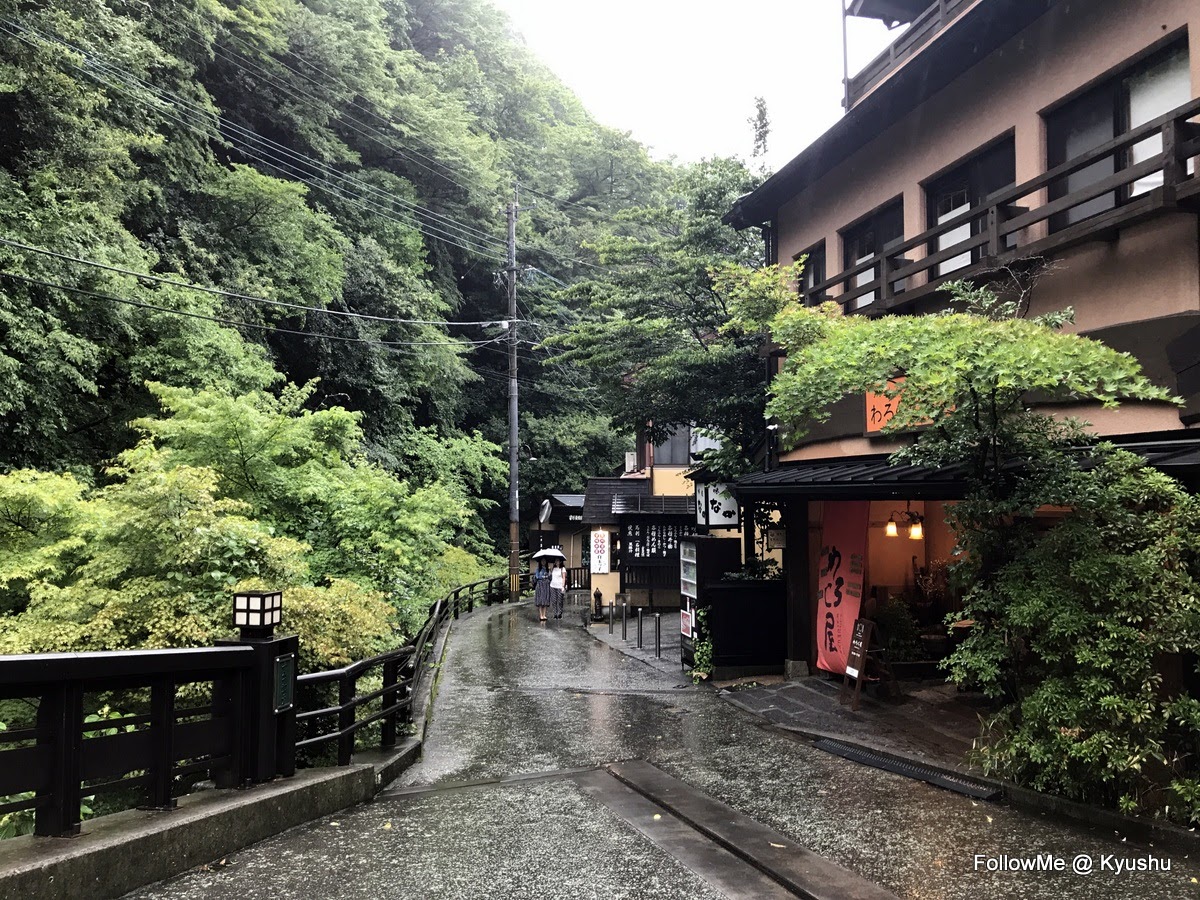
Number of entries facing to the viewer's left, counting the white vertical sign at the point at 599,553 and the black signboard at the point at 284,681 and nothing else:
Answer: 0

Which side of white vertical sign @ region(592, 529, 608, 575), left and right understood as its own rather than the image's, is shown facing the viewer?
front

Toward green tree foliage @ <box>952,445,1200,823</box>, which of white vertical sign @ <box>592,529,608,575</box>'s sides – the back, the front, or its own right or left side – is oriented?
front

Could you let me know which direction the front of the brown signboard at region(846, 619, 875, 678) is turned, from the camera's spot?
facing the viewer and to the left of the viewer

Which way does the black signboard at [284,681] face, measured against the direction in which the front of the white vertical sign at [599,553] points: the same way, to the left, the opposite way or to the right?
to the left

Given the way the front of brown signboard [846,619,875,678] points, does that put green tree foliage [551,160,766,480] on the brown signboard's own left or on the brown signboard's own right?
on the brown signboard's own right

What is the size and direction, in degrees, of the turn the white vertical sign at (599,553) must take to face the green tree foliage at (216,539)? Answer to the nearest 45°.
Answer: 0° — it already faces it

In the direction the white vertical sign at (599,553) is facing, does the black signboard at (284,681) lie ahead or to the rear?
ahead

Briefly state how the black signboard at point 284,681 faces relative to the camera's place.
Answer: facing the viewer and to the right of the viewer

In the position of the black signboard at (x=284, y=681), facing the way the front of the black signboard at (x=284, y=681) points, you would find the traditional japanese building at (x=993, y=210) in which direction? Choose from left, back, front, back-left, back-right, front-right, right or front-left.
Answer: front-left
